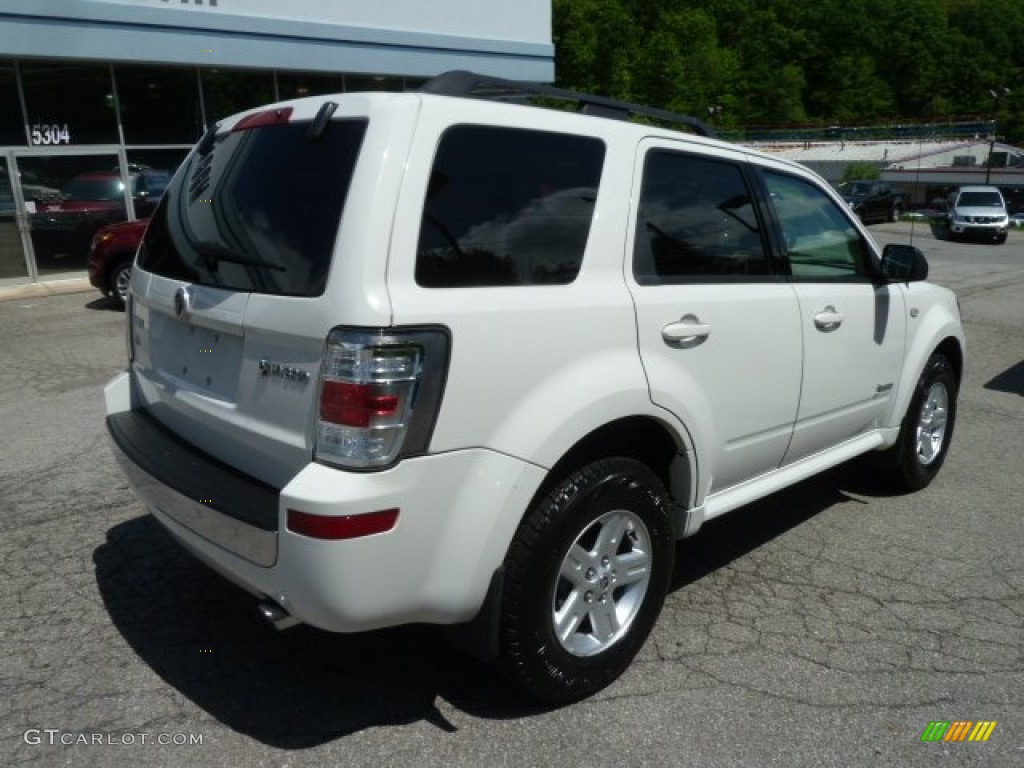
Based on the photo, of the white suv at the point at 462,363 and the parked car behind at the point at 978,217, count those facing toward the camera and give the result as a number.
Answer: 1

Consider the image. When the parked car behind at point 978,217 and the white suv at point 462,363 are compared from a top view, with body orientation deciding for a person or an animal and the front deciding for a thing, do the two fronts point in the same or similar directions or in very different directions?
very different directions

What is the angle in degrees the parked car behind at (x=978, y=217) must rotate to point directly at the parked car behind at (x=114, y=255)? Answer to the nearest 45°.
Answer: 0° — it already faces it

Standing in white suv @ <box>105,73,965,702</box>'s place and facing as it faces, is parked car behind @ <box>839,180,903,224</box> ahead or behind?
ahead

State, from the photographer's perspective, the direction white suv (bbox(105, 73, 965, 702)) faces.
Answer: facing away from the viewer and to the right of the viewer

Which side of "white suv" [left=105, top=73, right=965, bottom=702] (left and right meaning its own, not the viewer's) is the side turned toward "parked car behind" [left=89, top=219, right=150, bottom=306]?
left

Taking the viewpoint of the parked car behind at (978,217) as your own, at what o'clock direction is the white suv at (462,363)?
The white suv is roughly at 12 o'clock from the parked car behind.

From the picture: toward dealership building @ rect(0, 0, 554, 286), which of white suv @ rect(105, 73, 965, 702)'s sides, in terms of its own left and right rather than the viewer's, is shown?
left

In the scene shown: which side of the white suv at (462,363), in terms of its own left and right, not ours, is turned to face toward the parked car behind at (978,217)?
front

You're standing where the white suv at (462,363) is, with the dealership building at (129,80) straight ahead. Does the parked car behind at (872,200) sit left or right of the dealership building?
right

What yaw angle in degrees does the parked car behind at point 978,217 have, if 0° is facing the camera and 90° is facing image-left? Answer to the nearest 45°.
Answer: approximately 0°
